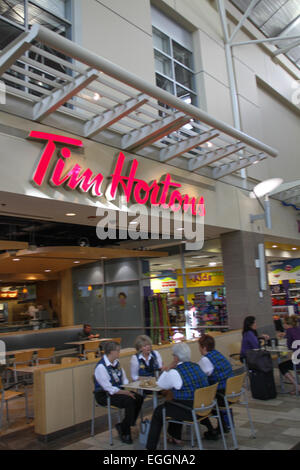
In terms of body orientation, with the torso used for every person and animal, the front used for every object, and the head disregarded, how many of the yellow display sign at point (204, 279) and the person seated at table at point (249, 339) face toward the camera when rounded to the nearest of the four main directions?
1

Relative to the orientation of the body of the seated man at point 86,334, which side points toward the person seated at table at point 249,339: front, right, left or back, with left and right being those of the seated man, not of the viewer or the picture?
front

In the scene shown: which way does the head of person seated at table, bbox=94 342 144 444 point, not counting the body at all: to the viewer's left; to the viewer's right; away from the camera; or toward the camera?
to the viewer's right

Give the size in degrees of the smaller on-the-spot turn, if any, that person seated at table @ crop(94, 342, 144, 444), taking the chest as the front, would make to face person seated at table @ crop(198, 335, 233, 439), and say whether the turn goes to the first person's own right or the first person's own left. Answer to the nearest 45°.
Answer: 0° — they already face them

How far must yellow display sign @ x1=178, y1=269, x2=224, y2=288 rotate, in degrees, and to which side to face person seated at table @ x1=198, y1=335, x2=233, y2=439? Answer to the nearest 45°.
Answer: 0° — it already faces them

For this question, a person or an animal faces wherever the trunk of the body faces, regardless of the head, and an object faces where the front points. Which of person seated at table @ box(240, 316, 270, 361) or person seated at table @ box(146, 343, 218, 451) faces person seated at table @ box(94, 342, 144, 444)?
person seated at table @ box(146, 343, 218, 451)

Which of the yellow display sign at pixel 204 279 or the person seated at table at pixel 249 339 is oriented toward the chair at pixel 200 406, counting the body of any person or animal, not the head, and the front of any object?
the yellow display sign

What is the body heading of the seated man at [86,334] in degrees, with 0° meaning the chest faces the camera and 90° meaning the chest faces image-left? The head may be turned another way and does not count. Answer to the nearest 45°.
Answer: approximately 315°

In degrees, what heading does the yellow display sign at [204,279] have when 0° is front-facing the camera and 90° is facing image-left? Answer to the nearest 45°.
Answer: approximately 0°

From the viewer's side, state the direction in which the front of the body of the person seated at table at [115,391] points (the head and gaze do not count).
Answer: to the viewer's right

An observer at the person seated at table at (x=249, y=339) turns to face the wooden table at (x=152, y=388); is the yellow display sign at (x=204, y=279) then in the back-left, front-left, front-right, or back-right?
back-right
